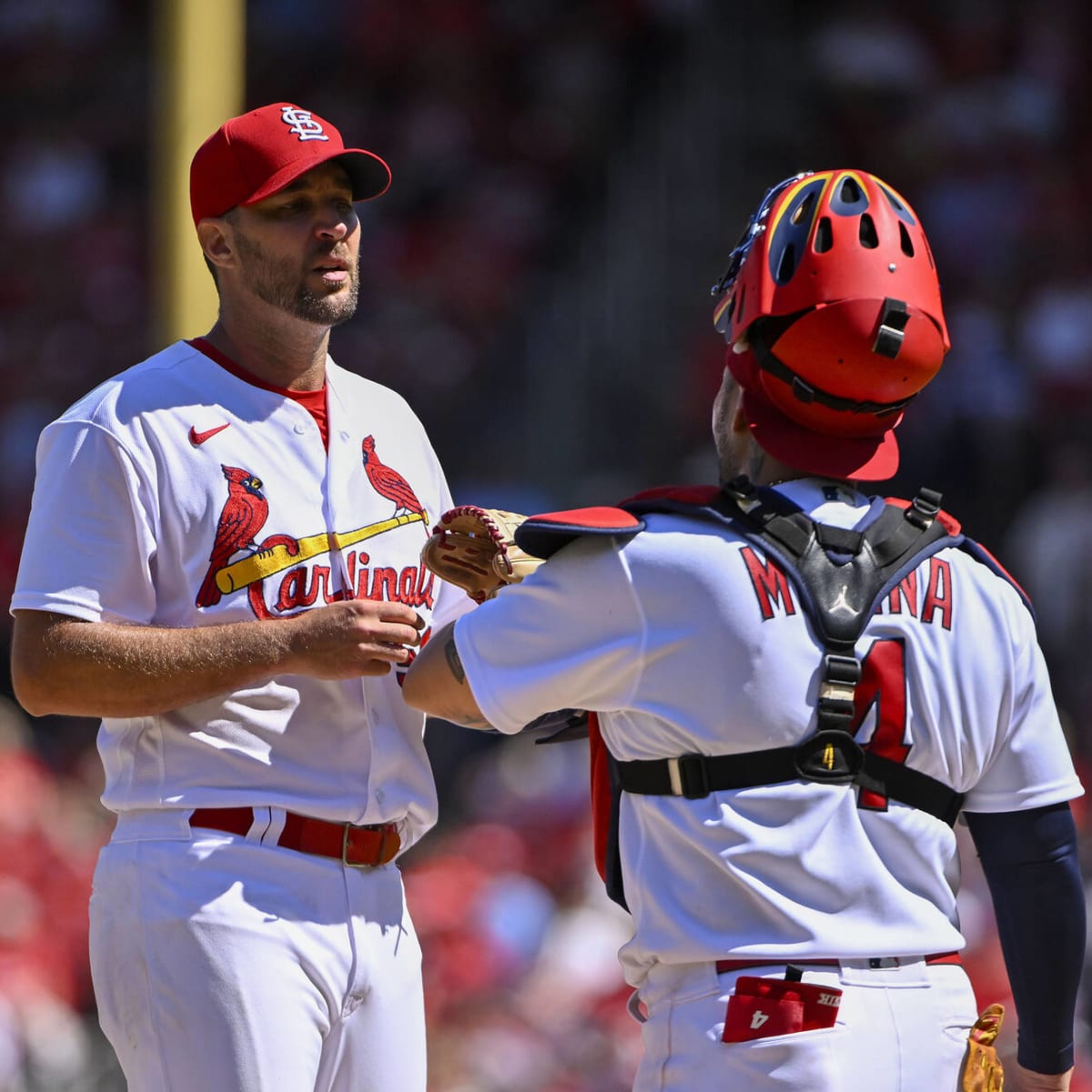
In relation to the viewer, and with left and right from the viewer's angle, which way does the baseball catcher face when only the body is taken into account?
facing away from the viewer and to the left of the viewer

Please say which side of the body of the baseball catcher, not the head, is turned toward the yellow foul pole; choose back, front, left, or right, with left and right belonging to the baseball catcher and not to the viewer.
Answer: front
